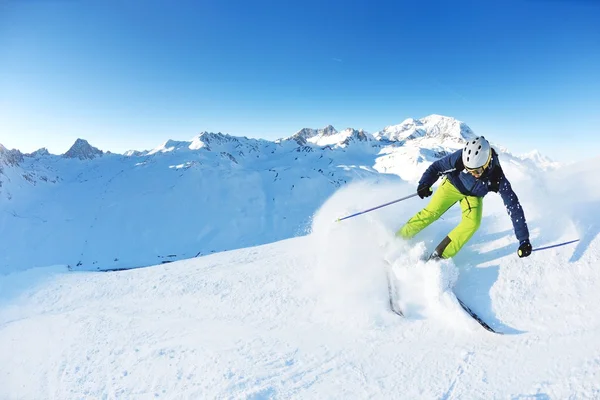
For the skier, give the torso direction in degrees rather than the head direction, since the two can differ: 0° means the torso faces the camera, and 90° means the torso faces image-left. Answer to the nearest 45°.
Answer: approximately 0°
